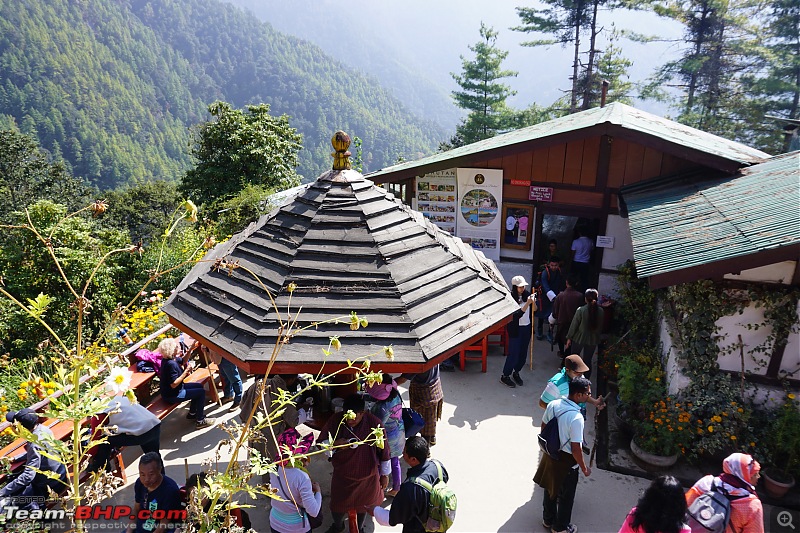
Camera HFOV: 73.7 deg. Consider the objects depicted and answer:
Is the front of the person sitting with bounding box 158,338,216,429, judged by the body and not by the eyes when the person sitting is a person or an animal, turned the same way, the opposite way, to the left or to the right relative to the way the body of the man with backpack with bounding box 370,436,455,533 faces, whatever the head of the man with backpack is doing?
to the right

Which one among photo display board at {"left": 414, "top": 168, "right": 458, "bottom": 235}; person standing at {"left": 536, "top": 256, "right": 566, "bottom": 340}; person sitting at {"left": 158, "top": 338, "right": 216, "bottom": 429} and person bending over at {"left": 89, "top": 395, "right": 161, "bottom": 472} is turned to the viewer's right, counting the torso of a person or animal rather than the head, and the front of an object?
person sitting at {"left": 158, "top": 338, "right": 216, "bottom": 429}

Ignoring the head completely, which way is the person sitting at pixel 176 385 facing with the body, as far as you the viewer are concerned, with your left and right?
facing to the right of the viewer

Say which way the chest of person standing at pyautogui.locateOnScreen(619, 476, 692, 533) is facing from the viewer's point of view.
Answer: away from the camera

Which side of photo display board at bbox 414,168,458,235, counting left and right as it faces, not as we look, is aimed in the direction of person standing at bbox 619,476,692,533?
front

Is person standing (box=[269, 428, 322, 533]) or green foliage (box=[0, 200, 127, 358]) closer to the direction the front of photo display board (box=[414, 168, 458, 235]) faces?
the person standing

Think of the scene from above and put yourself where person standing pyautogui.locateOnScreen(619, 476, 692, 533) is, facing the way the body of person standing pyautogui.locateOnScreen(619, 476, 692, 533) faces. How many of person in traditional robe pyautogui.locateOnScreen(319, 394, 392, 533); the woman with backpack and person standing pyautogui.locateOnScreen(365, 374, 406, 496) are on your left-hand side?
2

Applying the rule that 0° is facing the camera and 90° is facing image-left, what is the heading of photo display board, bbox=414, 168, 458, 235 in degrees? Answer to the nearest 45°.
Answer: approximately 0°

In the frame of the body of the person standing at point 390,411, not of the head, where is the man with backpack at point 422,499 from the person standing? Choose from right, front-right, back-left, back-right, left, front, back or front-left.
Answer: left

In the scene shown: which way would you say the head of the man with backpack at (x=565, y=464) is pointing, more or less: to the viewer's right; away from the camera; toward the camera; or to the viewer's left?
to the viewer's right

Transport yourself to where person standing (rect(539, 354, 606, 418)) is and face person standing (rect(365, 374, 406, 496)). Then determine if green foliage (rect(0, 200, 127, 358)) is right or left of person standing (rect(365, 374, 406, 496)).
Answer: right

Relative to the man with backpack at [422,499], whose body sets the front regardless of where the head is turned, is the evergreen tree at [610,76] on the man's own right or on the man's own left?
on the man's own right

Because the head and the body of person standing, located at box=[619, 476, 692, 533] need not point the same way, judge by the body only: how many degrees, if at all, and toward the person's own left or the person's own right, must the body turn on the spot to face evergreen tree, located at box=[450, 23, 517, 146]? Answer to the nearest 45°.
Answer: approximately 45° to the person's own left

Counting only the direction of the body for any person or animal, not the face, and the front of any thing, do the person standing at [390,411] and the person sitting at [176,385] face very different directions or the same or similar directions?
very different directions

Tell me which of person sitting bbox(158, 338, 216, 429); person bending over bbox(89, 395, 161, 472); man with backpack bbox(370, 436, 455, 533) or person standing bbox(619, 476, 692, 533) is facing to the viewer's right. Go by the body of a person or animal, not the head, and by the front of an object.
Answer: person sitting bbox(158, 338, 216, 429)

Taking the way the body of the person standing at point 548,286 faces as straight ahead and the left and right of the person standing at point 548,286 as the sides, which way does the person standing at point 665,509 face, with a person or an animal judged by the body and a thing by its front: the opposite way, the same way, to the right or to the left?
the opposite way
